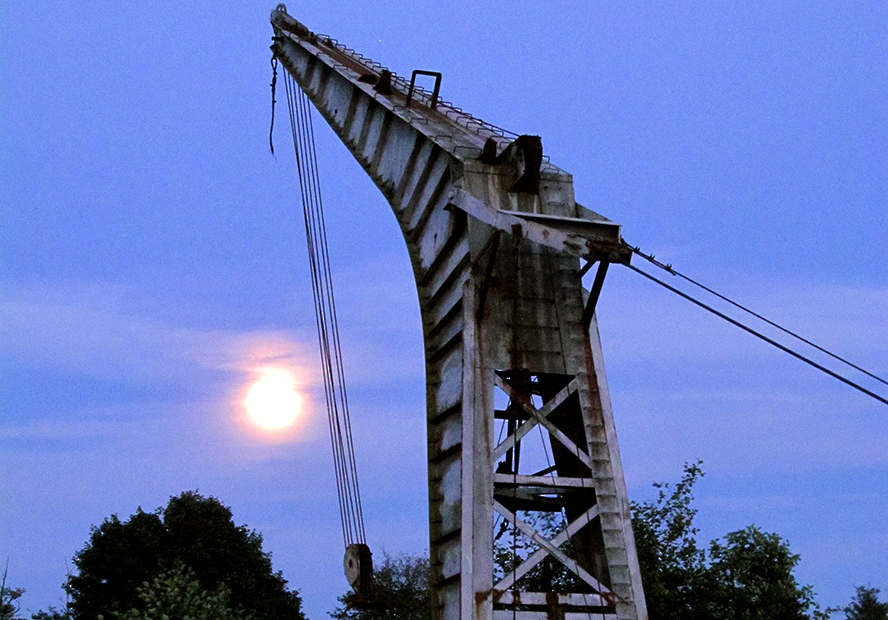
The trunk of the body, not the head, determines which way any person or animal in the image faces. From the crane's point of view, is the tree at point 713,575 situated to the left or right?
on its right

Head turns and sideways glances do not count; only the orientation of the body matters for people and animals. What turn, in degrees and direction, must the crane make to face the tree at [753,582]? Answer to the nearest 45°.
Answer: approximately 90° to its right

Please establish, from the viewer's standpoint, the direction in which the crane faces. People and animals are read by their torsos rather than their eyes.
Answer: facing away from the viewer and to the left of the viewer
